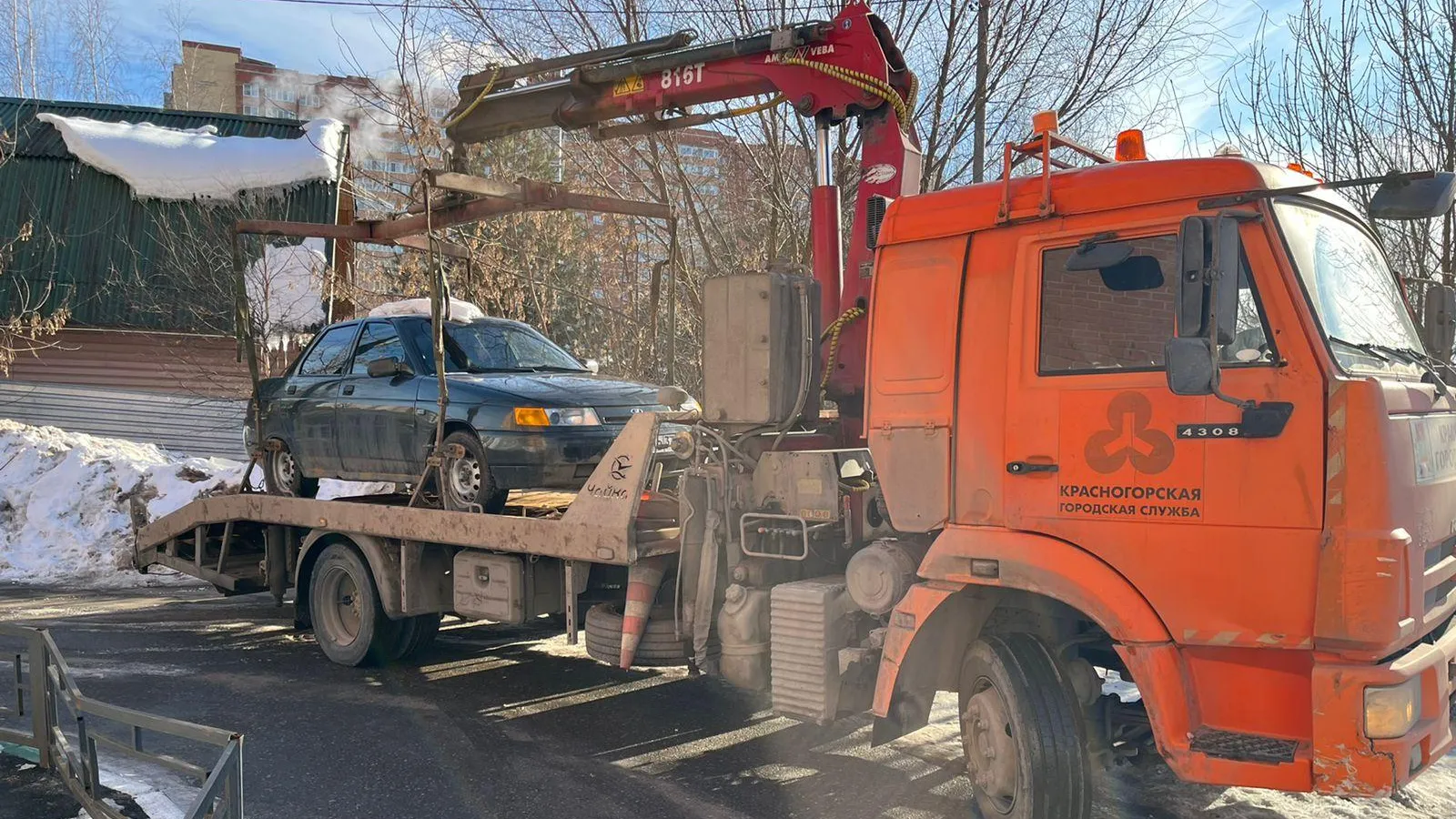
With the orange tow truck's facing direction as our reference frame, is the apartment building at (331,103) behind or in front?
behind

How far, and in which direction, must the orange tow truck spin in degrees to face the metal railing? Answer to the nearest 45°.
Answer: approximately 135° to its right

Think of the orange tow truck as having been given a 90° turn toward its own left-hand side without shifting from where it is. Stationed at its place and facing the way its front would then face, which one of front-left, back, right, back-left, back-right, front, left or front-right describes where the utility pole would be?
front-left

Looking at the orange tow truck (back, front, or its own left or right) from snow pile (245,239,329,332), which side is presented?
back

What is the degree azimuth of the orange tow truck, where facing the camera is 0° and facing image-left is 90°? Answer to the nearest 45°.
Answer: approximately 315°
